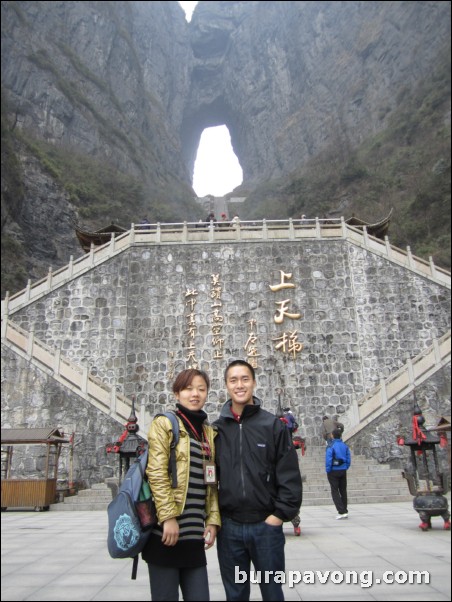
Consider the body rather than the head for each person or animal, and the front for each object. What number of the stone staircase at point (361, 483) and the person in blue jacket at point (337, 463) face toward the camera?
1

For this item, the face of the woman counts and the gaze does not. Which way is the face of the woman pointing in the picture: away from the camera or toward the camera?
toward the camera

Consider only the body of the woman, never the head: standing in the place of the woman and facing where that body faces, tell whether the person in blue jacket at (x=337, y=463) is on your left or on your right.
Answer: on your left

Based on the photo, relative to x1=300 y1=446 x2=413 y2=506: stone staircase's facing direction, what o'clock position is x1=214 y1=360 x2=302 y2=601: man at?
The man is roughly at 12 o'clock from the stone staircase.

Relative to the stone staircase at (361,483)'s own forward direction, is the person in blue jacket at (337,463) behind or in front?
in front

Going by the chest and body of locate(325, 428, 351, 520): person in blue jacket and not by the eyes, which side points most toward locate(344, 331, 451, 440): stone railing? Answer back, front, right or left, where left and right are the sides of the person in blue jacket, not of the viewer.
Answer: front

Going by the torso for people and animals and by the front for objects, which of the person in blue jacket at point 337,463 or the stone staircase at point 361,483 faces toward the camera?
the stone staircase

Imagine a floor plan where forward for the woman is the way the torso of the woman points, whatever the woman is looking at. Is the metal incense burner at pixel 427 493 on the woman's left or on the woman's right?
on the woman's left

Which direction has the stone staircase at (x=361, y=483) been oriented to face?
toward the camera

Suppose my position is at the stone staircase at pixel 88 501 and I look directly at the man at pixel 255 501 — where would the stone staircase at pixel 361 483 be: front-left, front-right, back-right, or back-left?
front-left

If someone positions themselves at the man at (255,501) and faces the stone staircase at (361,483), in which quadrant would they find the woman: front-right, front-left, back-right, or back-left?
back-left

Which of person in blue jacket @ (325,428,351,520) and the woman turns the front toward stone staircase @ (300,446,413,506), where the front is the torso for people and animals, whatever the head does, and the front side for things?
the person in blue jacket

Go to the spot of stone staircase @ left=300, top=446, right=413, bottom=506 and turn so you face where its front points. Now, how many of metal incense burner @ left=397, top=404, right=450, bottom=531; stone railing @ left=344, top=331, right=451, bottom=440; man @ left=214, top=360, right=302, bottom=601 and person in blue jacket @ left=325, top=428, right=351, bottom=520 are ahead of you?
3
